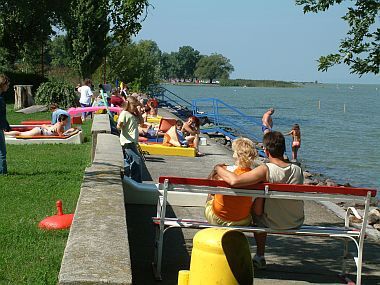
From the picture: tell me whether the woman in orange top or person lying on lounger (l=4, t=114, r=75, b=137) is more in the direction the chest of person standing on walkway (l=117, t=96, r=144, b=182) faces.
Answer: the woman in orange top

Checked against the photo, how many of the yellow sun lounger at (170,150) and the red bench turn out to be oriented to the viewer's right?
1

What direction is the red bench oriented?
away from the camera

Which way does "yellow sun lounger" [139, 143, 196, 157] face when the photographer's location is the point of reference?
facing to the right of the viewer

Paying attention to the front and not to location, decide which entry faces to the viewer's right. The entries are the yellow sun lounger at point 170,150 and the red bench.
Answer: the yellow sun lounger
